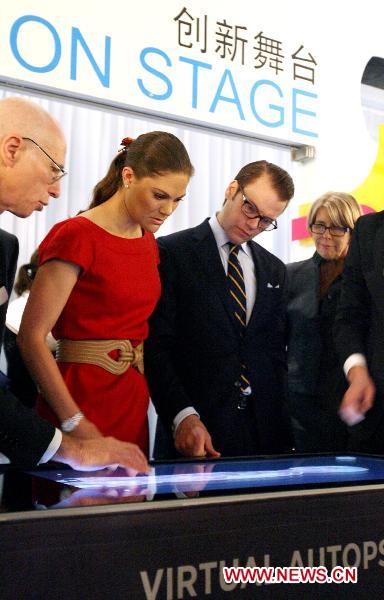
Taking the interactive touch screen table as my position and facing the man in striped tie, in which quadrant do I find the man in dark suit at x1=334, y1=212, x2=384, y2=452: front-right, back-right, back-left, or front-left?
front-right

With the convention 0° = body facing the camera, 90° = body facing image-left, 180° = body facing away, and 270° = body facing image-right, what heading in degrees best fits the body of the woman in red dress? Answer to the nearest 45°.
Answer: approximately 315°

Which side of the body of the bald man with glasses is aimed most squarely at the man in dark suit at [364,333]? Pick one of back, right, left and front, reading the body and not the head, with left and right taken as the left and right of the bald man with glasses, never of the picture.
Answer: front

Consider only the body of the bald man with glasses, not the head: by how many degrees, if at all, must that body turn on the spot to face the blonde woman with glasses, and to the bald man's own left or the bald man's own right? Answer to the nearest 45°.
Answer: approximately 45° to the bald man's own left

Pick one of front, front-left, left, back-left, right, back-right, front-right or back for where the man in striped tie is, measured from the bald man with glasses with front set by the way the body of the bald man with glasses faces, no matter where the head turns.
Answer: front-left

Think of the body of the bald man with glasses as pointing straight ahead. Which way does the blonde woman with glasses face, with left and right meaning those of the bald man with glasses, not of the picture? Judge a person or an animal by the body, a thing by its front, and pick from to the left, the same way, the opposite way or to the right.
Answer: to the right

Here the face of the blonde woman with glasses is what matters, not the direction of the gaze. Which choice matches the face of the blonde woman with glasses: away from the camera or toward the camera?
toward the camera

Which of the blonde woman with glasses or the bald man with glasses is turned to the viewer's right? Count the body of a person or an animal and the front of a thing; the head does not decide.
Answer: the bald man with glasses

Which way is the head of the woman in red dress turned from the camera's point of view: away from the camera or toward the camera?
toward the camera

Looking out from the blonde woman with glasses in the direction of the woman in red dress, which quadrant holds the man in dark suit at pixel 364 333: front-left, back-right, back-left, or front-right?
front-left

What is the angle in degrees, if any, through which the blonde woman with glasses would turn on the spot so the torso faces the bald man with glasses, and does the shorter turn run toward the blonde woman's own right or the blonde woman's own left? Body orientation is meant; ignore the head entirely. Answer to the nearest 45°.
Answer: approximately 45° to the blonde woman's own right

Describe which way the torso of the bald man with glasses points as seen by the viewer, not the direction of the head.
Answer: to the viewer's right

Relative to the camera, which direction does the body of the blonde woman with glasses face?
toward the camera

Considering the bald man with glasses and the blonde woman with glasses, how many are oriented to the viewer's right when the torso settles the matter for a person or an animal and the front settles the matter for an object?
1

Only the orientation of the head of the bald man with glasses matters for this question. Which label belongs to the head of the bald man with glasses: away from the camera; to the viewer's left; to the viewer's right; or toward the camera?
to the viewer's right

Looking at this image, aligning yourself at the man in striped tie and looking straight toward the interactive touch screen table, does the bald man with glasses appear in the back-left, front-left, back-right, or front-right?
front-right
